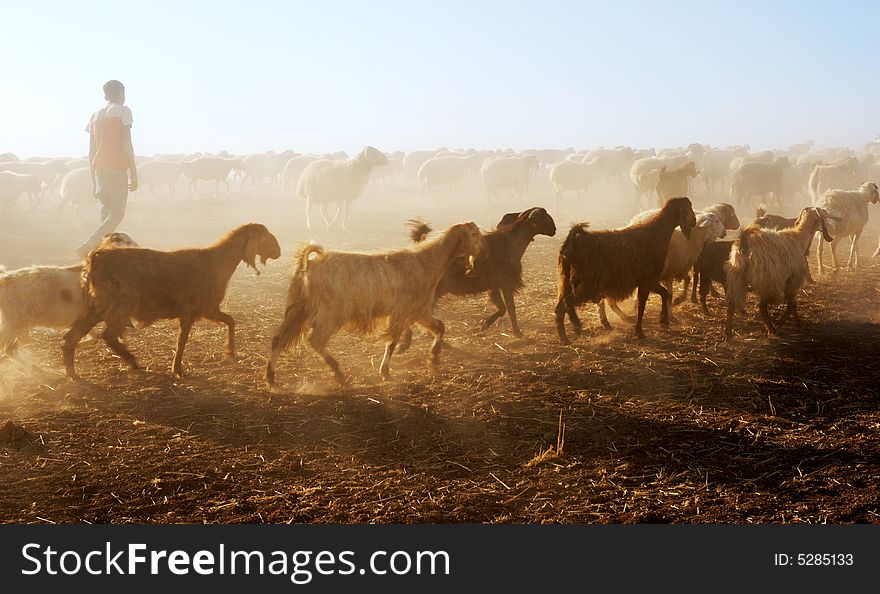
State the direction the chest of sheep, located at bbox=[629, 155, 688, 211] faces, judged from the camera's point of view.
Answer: to the viewer's right

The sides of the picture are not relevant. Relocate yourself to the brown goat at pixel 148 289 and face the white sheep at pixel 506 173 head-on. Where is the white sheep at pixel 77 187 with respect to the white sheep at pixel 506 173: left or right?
left

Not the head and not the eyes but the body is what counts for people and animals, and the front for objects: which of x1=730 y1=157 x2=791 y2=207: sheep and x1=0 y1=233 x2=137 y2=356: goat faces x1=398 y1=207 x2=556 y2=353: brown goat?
the goat

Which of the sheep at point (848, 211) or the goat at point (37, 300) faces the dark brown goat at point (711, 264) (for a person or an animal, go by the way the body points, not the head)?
the goat at point (37, 300)

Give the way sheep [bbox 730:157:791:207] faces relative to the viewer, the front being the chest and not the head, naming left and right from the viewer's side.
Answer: facing to the right of the viewer

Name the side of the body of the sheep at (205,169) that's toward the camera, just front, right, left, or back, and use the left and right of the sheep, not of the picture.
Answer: right

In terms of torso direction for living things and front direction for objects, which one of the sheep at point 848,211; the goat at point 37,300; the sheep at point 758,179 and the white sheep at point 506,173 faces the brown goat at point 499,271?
the goat at point 37,300

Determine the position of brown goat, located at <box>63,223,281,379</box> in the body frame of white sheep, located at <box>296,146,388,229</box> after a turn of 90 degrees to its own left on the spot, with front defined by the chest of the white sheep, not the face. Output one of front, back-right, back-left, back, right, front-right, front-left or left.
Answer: back

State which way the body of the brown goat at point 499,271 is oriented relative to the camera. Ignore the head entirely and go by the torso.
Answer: to the viewer's right

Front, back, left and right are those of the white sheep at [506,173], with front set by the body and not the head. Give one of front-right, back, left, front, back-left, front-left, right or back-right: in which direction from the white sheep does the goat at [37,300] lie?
right

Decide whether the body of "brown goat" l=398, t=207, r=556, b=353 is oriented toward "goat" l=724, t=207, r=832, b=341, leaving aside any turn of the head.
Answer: yes

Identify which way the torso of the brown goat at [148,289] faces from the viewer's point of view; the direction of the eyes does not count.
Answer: to the viewer's right

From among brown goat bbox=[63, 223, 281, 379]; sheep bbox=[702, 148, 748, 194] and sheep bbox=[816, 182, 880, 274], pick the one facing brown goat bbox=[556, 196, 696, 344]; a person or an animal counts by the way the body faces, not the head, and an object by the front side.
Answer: brown goat bbox=[63, 223, 281, 379]

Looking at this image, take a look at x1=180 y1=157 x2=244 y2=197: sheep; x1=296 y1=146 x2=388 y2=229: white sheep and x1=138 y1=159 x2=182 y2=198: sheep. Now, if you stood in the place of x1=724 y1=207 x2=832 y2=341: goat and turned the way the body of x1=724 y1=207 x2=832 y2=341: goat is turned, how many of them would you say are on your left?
3

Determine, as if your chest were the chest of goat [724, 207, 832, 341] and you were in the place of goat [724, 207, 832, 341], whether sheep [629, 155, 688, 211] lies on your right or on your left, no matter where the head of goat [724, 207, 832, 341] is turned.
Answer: on your left

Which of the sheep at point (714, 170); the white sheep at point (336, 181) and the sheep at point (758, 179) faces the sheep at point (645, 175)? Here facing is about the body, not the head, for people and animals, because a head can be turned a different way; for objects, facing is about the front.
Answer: the white sheep

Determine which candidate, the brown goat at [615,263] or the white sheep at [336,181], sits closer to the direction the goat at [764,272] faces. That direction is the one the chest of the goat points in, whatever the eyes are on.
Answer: the white sheep
